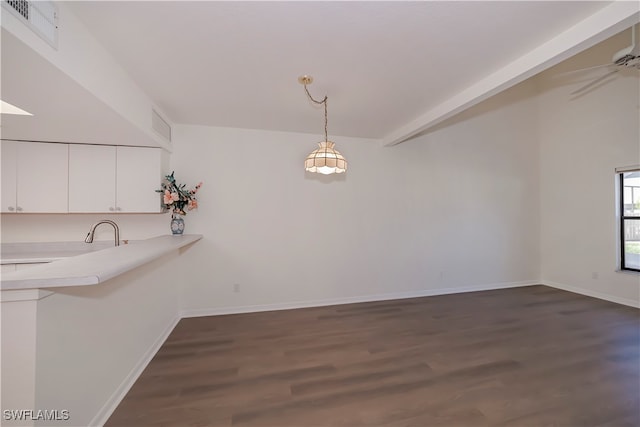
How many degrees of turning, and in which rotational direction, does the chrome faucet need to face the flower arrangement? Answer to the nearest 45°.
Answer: approximately 180°

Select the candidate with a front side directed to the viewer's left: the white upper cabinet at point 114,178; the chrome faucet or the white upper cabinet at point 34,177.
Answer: the chrome faucet

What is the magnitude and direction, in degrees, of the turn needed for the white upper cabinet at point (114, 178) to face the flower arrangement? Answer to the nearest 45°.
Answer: approximately 90° to its left

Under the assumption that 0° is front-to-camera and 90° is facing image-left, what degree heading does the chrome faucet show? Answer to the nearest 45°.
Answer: approximately 90°

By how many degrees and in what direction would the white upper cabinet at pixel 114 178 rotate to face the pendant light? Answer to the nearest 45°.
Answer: approximately 45° to its left

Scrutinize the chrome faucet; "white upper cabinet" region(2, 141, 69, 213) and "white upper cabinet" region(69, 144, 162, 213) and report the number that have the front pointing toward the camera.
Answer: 2

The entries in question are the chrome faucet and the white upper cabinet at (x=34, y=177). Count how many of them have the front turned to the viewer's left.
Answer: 1

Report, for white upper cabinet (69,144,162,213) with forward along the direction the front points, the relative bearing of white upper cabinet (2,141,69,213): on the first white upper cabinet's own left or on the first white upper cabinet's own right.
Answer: on the first white upper cabinet's own right

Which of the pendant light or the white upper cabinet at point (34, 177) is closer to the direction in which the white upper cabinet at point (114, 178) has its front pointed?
the pendant light

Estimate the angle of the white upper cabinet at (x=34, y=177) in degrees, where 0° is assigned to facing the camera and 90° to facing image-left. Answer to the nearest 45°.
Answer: approximately 0°
